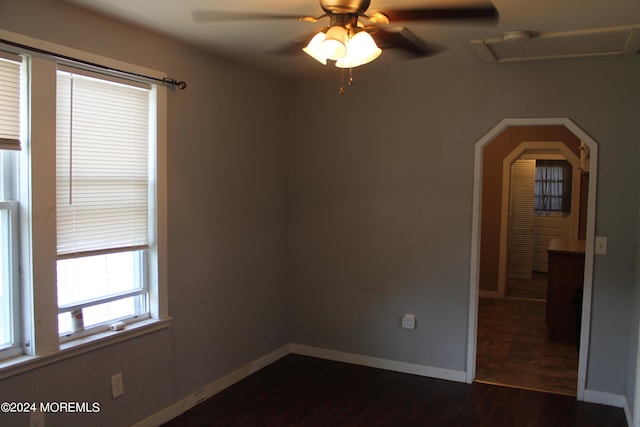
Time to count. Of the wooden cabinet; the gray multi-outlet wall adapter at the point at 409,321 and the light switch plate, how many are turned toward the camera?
2

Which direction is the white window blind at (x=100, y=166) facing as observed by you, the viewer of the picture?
facing the viewer and to the right of the viewer

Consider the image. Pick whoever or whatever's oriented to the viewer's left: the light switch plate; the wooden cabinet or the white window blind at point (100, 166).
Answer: the wooden cabinet

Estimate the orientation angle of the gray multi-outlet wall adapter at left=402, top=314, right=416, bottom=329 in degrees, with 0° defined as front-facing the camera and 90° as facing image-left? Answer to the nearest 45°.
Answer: approximately 0°

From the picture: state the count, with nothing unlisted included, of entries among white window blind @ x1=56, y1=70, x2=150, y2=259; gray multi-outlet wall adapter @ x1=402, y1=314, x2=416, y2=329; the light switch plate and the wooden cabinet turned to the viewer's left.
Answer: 1

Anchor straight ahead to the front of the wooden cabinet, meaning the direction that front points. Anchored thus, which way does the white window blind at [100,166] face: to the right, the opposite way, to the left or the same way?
the opposite way

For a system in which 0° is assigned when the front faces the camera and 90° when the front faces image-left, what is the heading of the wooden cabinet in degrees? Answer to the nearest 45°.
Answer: approximately 90°

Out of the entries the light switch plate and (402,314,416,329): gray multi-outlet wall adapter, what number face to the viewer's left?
0

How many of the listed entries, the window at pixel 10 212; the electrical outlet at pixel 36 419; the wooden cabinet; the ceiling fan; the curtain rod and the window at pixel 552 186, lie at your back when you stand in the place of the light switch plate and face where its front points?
2

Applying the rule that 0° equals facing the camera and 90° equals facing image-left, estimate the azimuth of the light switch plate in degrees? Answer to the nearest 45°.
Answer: approximately 0°

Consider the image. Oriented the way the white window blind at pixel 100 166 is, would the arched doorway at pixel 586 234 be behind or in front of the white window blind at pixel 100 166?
in front

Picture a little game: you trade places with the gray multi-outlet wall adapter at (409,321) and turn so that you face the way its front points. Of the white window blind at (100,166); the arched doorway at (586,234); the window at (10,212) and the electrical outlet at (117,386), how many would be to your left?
1
